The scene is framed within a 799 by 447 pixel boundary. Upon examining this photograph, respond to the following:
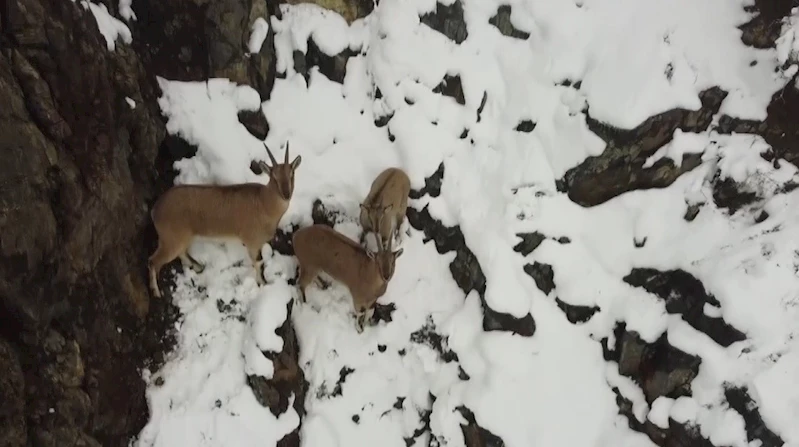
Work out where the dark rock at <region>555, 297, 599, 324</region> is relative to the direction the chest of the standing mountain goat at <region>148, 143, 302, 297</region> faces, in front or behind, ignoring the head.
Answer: in front

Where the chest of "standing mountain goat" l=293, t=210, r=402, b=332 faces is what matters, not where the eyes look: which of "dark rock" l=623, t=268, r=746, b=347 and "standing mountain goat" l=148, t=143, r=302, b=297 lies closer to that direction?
the dark rock

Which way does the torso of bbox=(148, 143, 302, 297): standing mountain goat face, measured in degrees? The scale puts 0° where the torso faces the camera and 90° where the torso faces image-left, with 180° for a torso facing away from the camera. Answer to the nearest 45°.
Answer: approximately 270°

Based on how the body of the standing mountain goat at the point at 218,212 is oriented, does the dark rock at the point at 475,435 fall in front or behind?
in front

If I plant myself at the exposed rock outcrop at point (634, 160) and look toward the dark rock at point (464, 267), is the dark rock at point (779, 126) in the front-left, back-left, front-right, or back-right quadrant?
back-left
